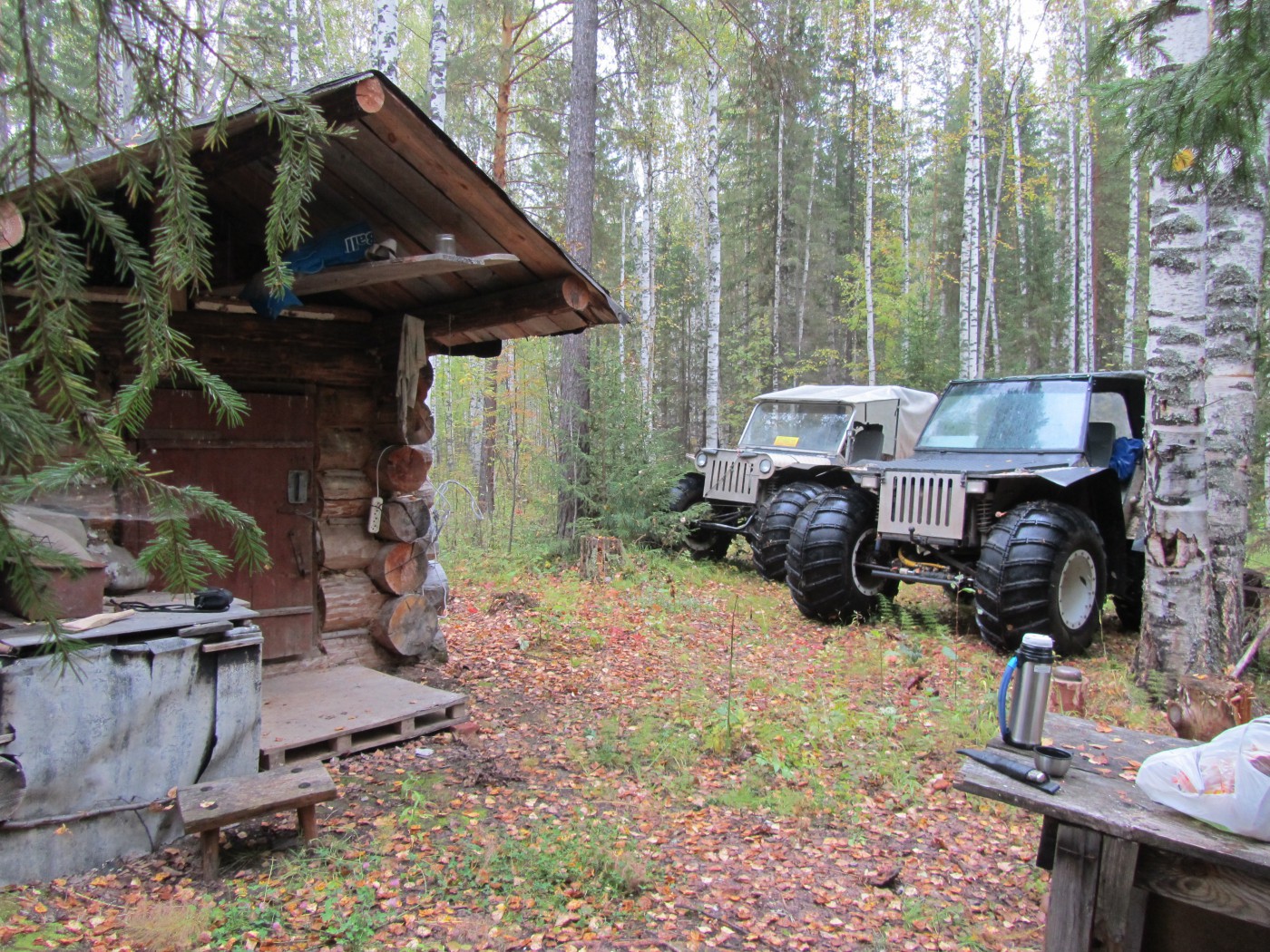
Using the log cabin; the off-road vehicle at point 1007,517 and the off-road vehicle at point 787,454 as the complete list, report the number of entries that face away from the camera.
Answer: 0

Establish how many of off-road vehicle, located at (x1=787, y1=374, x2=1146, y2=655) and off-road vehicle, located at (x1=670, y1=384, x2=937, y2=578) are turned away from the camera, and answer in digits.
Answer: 0

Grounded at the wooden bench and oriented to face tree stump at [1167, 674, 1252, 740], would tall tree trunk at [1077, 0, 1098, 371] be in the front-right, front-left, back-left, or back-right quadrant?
front-left

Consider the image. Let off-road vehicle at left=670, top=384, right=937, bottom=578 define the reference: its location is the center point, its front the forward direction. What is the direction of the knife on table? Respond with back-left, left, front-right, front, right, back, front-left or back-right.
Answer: front-left

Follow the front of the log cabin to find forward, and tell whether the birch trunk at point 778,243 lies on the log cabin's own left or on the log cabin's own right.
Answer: on the log cabin's own left

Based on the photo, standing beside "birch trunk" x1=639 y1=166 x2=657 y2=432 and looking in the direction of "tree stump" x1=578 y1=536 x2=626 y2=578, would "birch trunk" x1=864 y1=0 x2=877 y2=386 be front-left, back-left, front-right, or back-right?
back-left

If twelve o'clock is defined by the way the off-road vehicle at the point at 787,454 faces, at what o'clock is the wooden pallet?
The wooden pallet is roughly at 11 o'clock from the off-road vehicle.

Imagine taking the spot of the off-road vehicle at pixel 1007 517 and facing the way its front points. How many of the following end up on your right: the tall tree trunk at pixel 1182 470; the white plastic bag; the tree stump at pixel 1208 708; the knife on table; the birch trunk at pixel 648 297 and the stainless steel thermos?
1

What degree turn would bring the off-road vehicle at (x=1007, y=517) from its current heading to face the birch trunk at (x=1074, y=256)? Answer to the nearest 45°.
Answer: approximately 135° to its right

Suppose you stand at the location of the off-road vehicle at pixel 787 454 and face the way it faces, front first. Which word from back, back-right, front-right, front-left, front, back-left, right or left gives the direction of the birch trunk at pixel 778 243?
back-right

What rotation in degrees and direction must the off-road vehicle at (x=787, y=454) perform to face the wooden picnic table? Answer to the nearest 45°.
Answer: approximately 45° to its left

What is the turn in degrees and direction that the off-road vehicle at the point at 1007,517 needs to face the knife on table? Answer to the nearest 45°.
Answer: approximately 45° to its left

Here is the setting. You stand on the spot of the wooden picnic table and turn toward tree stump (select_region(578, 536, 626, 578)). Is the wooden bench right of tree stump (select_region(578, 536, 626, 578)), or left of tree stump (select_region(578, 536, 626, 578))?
left

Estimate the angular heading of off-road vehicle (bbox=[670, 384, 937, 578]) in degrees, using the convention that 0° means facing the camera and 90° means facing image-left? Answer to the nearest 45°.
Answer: approximately 45°

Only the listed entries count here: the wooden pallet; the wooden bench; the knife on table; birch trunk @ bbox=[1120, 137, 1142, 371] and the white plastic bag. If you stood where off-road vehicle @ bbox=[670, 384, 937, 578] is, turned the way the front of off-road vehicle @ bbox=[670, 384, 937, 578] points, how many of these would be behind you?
1

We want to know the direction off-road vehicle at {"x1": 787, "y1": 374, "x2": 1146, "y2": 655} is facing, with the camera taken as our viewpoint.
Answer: facing the viewer and to the left of the viewer

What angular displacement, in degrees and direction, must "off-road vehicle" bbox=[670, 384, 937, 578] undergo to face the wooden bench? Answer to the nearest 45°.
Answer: approximately 45° to its left

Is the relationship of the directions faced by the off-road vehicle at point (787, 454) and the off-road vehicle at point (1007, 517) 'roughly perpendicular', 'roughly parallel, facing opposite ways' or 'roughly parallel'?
roughly parallel
